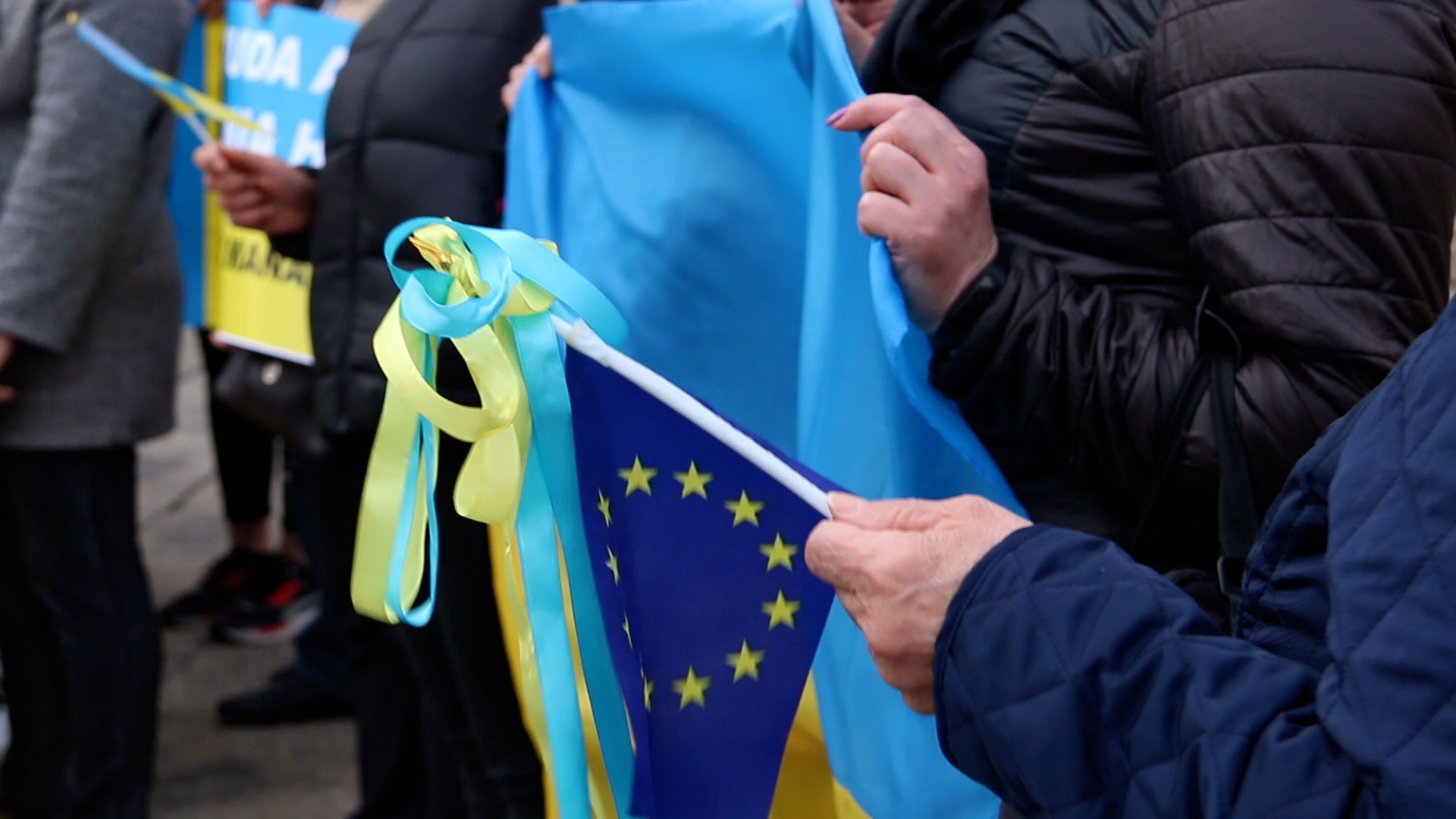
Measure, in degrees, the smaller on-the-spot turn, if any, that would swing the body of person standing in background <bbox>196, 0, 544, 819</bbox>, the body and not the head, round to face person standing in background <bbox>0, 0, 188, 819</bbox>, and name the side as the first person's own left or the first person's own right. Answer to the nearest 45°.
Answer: approximately 45° to the first person's own right

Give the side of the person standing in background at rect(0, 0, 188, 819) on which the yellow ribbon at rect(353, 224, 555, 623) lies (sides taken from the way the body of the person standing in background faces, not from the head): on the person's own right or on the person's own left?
on the person's own left

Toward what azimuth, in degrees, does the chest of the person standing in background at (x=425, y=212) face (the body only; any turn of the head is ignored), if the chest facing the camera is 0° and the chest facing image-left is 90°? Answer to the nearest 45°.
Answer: approximately 90°

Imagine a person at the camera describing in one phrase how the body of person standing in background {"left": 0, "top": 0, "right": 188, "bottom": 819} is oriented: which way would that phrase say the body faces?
to the viewer's left

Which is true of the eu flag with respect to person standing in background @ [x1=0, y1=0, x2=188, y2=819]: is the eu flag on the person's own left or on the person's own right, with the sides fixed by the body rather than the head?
on the person's own left

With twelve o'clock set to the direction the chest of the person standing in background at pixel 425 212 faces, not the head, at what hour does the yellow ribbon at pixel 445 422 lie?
The yellow ribbon is roughly at 9 o'clock from the person standing in background.

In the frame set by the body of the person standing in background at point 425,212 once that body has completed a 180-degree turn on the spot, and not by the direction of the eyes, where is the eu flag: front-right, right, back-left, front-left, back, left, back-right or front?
right

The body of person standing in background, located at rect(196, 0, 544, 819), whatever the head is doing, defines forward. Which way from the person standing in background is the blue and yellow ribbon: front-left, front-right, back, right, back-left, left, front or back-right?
left
